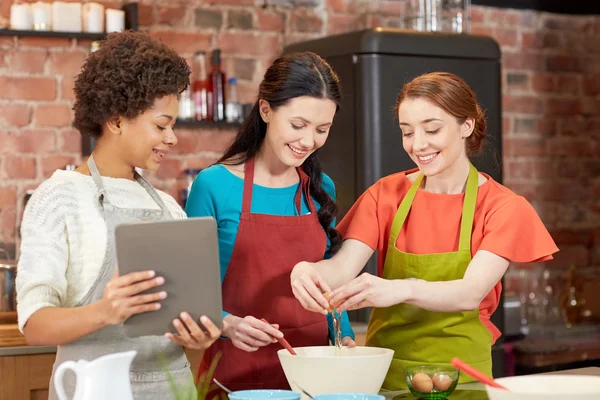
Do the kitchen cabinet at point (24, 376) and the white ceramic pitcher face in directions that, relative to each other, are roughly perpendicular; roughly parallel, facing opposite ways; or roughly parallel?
roughly perpendicular

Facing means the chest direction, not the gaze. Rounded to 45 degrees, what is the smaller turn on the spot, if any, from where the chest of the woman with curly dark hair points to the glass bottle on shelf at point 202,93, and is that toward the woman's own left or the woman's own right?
approximately 135° to the woman's own left

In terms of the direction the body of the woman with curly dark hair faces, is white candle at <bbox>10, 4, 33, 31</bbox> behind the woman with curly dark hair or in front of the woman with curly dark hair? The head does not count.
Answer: behind

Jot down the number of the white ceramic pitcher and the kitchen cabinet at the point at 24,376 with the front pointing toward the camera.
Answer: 1

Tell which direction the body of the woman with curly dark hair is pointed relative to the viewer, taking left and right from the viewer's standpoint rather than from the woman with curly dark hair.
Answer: facing the viewer and to the right of the viewer

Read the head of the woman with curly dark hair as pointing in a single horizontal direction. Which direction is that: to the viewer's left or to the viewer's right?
to the viewer's right

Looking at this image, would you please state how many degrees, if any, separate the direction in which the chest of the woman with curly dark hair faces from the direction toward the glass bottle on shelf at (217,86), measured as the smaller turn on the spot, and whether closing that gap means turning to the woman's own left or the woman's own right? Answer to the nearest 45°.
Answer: approximately 135° to the woman's own left

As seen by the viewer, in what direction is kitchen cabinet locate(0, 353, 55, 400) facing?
toward the camera
